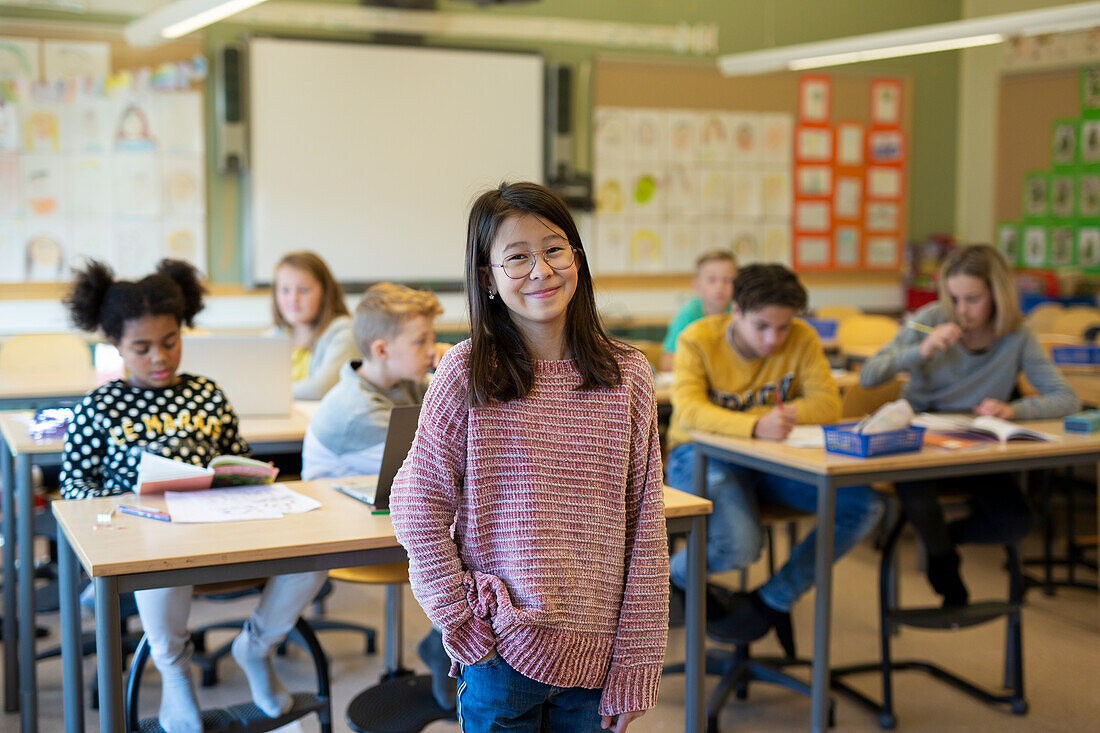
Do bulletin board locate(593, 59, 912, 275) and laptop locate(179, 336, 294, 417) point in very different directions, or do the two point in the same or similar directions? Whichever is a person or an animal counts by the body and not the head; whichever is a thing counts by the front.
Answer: very different directions

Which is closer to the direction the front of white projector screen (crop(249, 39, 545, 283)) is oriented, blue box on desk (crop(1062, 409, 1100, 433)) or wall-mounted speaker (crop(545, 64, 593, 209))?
the blue box on desk

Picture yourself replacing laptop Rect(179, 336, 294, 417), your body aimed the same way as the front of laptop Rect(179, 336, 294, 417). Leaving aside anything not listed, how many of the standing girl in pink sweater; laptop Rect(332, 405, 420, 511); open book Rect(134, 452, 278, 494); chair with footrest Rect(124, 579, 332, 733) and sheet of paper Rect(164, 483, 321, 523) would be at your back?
5

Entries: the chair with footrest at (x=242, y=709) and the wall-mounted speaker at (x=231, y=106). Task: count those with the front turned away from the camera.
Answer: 0

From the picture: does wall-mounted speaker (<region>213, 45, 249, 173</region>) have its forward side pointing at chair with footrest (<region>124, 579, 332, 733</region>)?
yes

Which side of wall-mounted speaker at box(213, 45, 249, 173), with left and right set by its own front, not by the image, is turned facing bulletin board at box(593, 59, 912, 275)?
left

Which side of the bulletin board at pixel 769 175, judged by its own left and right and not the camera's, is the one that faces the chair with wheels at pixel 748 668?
front

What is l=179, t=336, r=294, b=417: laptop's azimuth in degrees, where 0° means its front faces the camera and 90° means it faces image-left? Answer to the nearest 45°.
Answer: approximately 180°

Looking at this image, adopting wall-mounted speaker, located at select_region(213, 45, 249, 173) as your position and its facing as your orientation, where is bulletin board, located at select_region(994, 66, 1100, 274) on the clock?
The bulletin board is roughly at 9 o'clock from the wall-mounted speaker.

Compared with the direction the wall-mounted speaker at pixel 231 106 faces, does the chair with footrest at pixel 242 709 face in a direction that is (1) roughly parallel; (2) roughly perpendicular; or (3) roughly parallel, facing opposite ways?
roughly parallel

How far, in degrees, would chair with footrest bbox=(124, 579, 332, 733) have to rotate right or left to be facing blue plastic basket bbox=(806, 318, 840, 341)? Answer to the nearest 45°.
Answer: approximately 135° to its left

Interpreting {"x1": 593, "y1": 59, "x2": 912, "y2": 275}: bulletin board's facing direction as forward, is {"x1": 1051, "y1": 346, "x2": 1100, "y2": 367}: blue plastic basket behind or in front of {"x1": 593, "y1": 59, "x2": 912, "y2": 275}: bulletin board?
in front

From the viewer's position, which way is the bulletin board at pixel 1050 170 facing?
facing the viewer and to the left of the viewer

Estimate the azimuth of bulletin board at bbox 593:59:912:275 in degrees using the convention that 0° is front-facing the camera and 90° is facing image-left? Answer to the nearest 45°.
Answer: approximately 0°

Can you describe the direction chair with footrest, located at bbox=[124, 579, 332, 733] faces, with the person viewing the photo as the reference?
facing the viewer

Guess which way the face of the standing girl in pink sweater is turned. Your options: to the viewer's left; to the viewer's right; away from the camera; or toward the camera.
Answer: toward the camera

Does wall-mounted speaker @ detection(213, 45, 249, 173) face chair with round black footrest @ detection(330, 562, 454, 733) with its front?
yes

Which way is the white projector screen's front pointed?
toward the camera

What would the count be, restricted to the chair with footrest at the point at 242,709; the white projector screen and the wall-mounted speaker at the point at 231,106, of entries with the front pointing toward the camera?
3
